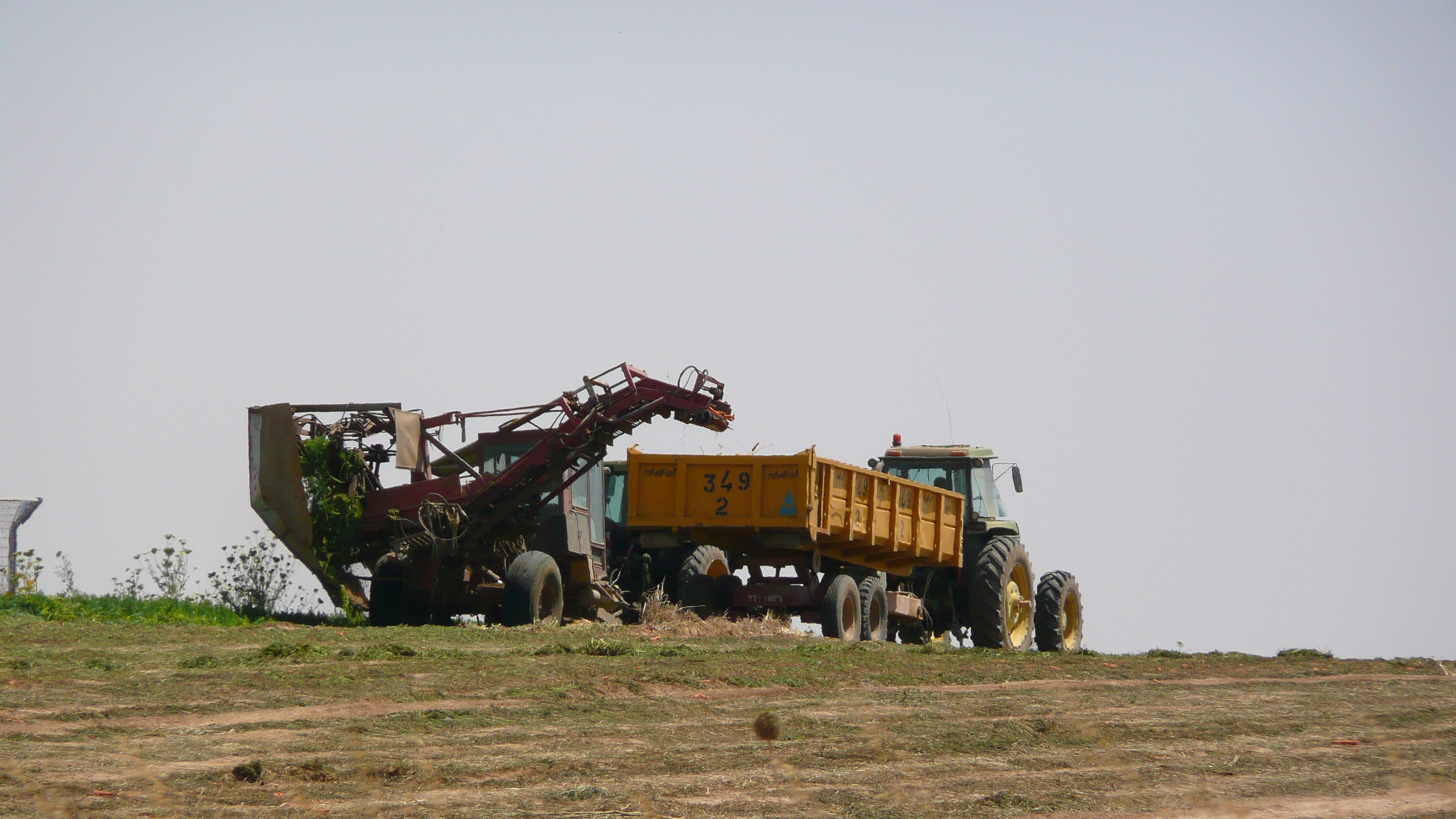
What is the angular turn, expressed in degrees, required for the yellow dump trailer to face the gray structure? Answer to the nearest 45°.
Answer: approximately 135° to its left

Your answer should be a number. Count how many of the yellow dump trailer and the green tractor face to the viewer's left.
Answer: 0

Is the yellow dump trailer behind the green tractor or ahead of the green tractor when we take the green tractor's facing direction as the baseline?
behind

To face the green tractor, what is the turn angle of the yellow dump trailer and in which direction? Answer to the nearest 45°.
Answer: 0° — it already faces it

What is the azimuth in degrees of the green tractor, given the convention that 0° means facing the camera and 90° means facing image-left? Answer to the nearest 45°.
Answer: approximately 225°

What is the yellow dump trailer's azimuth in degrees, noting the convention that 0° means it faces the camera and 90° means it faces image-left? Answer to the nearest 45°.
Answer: approximately 225°

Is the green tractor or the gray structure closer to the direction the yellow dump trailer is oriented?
the green tractor

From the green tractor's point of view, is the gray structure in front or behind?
behind
